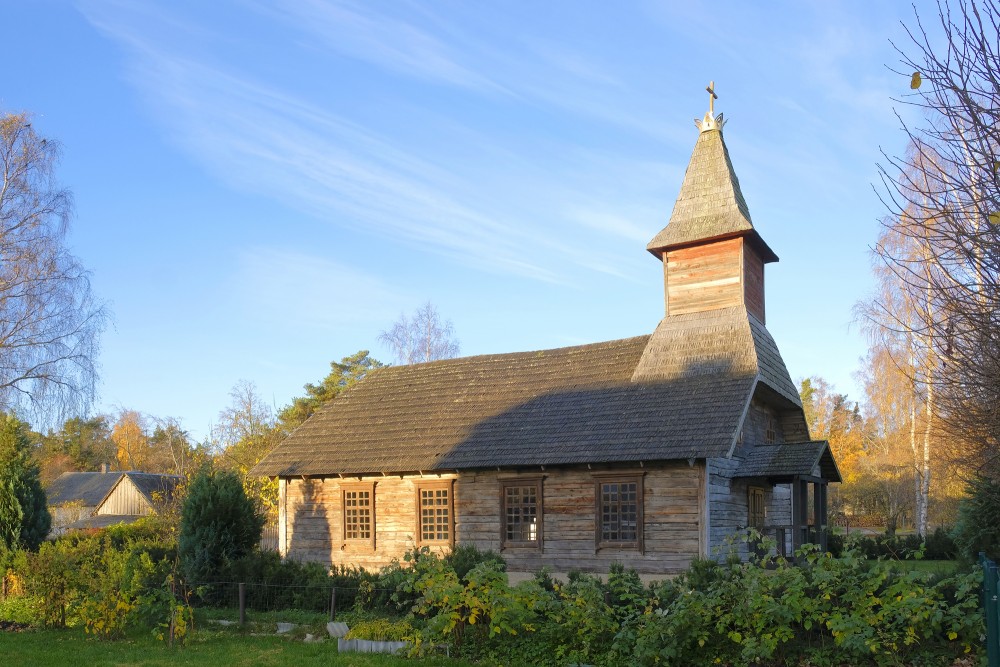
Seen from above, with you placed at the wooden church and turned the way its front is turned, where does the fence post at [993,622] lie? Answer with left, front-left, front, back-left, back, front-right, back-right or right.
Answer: front-right

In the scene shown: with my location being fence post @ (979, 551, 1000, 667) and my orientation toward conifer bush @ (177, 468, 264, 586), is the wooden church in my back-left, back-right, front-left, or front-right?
front-right

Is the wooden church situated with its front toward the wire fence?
no

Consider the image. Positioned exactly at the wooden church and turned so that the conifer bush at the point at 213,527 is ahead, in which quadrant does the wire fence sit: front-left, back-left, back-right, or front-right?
front-left

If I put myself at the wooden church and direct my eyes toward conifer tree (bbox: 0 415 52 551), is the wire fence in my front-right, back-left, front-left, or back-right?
front-left

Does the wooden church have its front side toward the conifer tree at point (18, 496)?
no

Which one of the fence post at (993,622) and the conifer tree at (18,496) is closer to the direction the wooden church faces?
the fence post

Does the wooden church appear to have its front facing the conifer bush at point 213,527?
no

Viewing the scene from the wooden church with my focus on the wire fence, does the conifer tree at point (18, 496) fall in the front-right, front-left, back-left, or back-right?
front-right
